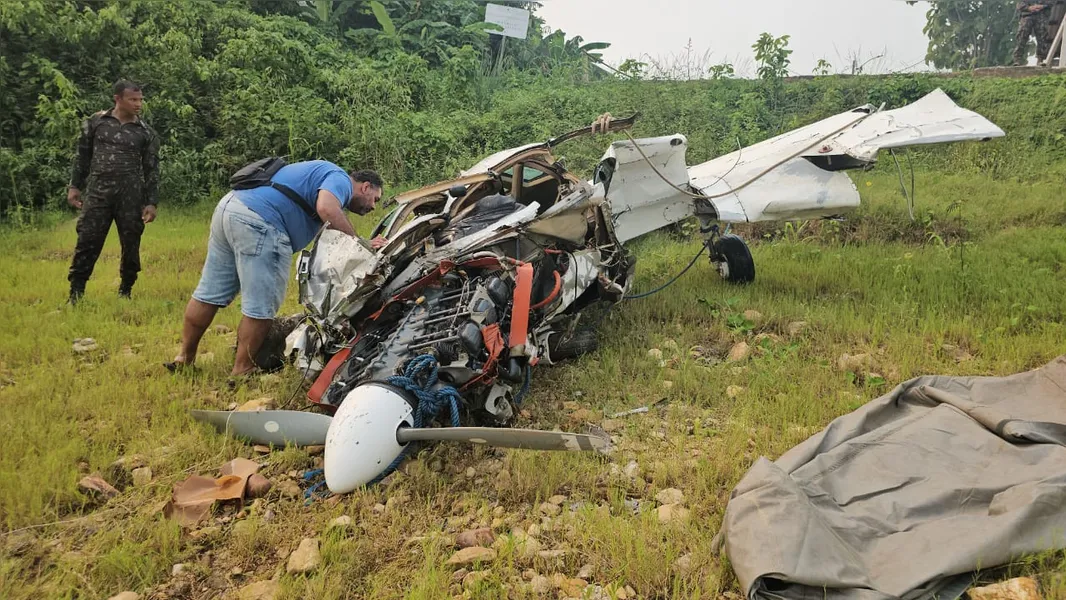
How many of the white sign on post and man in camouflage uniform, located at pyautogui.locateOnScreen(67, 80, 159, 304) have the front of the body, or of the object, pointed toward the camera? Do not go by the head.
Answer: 2

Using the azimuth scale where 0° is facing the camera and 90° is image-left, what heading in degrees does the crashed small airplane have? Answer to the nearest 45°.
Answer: approximately 45°

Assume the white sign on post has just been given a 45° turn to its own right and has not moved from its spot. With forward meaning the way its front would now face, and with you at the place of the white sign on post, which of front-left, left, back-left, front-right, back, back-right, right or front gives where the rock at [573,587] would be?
front-left

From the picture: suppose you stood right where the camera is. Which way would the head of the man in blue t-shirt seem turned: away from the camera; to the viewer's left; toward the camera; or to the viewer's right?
to the viewer's right

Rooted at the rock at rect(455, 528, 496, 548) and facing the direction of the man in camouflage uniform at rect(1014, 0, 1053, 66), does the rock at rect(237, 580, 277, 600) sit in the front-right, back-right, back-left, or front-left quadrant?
back-left

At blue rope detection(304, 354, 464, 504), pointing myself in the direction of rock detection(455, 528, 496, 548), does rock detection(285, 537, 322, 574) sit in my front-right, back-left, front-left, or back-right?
front-right

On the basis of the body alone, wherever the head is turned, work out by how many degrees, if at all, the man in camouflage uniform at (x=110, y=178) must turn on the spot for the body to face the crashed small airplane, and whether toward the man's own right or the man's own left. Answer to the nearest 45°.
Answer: approximately 45° to the man's own left

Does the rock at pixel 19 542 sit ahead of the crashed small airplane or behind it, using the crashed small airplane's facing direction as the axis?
ahead

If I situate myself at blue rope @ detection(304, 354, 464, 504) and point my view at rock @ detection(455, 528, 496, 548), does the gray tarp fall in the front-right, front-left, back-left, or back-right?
front-left

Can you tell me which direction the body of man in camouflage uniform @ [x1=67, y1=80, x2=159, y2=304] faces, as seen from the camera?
toward the camera

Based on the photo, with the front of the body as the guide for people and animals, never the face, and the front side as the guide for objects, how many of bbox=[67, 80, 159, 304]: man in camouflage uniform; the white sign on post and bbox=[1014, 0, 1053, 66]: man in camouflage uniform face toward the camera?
3

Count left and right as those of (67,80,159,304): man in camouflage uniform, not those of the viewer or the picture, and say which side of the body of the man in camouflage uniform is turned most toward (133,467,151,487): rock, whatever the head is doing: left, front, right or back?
front

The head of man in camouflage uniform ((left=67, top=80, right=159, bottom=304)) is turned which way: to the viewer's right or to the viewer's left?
to the viewer's right

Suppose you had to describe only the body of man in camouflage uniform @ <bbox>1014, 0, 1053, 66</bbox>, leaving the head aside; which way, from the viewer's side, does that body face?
toward the camera

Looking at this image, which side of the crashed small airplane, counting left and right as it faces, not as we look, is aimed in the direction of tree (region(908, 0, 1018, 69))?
back

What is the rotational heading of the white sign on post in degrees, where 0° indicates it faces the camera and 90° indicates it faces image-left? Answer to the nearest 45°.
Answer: approximately 0°
